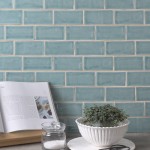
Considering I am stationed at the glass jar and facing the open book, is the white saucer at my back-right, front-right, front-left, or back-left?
back-right

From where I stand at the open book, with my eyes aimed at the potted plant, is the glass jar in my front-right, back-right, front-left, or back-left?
front-right

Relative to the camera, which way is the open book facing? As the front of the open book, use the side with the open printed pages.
toward the camera

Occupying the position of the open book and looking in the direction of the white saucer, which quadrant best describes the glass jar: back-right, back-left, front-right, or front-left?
front-right

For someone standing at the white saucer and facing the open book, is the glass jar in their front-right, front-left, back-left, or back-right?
front-left
